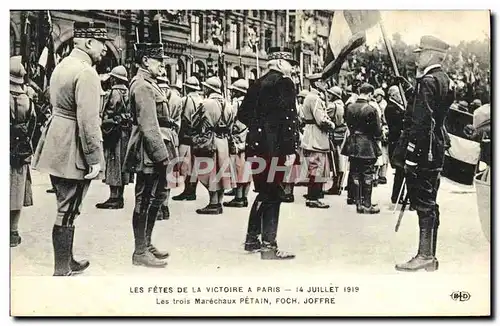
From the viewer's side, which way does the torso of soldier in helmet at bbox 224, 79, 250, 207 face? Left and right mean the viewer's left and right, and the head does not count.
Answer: facing to the left of the viewer
